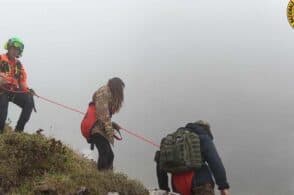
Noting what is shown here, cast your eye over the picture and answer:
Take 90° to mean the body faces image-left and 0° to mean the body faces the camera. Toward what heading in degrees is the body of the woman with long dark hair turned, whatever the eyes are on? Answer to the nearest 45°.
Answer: approximately 270°

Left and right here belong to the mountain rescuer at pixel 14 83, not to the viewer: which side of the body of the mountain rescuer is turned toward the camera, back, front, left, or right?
front

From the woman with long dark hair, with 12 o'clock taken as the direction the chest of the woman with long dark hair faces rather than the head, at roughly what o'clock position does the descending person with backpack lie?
The descending person with backpack is roughly at 2 o'clock from the woman with long dark hair.

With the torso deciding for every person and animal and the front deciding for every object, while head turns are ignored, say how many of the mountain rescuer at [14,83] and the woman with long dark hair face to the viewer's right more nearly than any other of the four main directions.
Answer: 1
